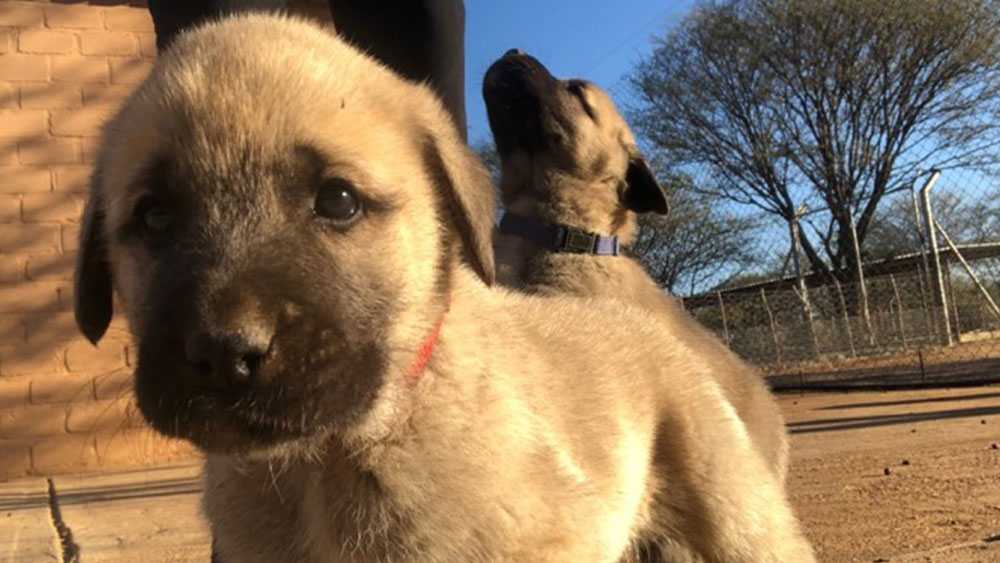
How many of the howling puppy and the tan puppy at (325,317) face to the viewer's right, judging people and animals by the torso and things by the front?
0

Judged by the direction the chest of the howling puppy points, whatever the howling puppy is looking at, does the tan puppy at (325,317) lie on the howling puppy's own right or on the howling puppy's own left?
on the howling puppy's own left

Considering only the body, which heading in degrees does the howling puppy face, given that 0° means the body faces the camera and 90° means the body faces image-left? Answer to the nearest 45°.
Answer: approximately 90°

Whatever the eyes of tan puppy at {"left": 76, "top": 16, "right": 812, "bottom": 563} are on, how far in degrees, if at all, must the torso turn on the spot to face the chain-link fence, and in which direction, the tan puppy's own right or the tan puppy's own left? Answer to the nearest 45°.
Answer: approximately 180°

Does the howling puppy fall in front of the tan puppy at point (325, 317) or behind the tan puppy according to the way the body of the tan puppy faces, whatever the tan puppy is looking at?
behind
